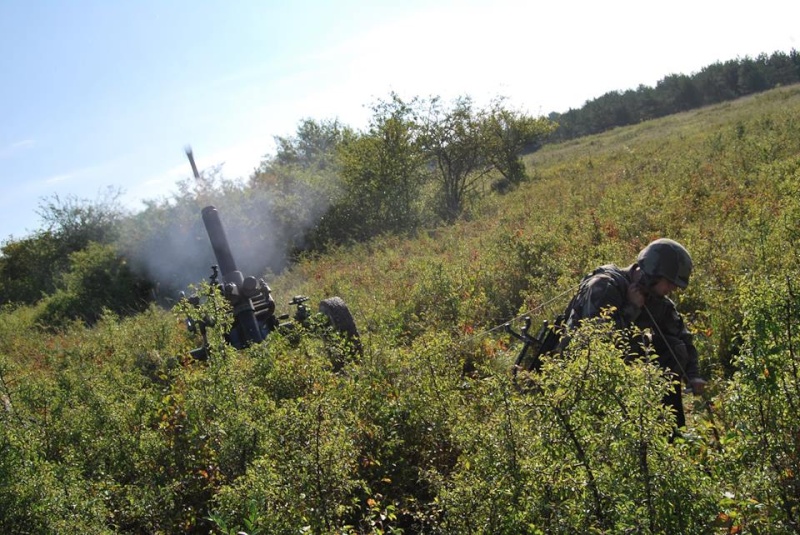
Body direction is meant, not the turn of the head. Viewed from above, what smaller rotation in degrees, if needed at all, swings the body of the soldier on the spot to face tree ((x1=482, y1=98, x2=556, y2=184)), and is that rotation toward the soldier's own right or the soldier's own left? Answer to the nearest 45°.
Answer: approximately 135° to the soldier's own left

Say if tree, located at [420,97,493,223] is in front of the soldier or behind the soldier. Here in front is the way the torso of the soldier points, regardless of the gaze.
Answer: behind

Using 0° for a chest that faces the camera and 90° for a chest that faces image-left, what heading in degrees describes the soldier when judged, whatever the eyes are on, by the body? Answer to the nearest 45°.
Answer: approximately 315°
